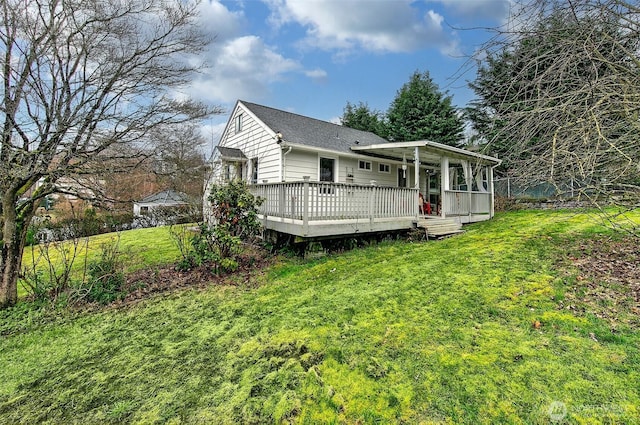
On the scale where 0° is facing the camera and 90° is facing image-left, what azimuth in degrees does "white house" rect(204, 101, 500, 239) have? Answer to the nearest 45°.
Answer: approximately 315°

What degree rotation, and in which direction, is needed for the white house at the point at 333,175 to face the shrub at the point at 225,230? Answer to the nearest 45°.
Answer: approximately 90° to its right

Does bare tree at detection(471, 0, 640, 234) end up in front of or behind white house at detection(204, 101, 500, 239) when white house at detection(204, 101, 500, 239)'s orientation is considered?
in front

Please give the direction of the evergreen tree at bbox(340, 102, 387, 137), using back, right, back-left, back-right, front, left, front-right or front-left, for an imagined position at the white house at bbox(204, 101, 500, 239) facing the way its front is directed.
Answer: back-left

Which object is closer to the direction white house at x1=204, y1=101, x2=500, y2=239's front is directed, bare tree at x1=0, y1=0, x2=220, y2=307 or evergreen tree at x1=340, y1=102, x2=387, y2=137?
the bare tree

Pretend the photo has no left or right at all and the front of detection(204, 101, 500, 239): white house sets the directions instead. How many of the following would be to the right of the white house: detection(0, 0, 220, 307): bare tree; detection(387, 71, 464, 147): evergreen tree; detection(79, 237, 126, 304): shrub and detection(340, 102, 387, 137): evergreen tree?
2

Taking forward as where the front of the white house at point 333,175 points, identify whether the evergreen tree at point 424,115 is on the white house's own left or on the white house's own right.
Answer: on the white house's own left
